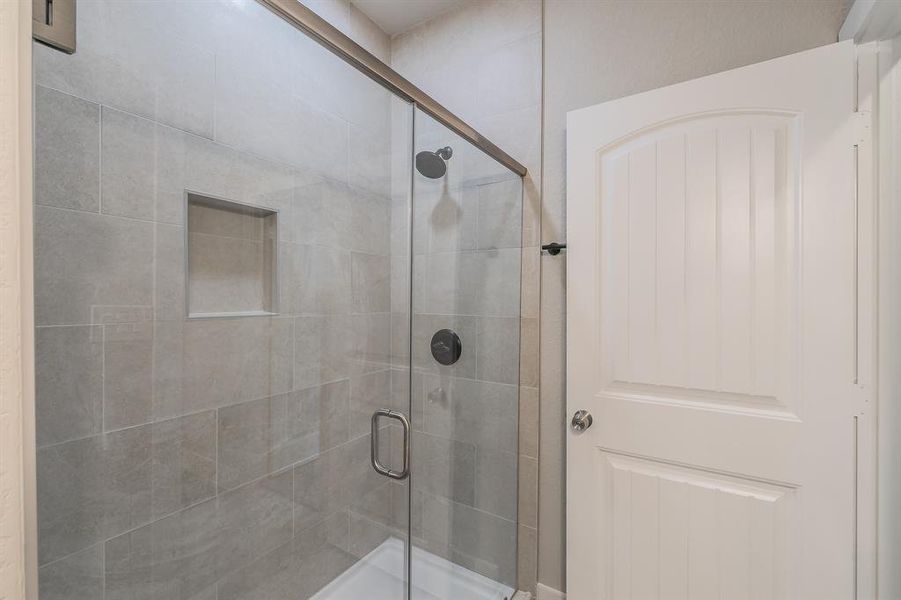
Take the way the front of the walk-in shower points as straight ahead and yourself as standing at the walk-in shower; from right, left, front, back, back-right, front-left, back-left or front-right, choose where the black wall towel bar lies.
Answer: front-left

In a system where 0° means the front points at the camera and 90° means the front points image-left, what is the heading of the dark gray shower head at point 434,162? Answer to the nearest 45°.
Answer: approximately 45°

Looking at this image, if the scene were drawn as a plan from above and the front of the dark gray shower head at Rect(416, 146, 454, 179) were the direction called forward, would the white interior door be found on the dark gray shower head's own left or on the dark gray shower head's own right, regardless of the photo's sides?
on the dark gray shower head's own left

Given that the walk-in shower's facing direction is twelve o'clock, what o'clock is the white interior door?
The white interior door is roughly at 11 o'clock from the walk-in shower.

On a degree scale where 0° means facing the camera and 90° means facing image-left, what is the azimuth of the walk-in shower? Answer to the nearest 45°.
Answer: approximately 315°

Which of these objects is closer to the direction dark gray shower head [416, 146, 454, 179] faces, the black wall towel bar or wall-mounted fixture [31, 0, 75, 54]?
the wall-mounted fixture
